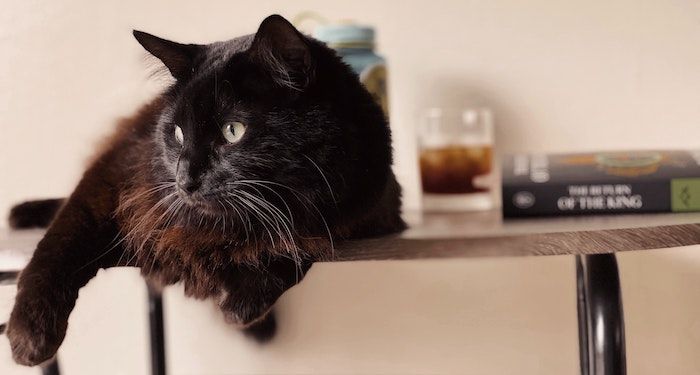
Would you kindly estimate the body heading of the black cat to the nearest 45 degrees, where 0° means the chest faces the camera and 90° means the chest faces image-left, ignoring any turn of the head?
approximately 45°

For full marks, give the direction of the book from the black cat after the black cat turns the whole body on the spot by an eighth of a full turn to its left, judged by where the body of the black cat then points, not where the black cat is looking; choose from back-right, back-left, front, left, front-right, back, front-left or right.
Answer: left
